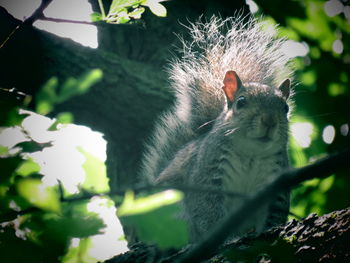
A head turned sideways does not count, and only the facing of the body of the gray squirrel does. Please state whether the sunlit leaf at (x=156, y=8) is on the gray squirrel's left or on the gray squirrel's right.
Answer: on the gray squirrel's right

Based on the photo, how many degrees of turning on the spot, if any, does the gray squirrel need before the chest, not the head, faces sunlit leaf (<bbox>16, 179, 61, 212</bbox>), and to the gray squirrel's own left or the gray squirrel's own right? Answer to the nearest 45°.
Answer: approximately 45° to the gray squirrel's own right

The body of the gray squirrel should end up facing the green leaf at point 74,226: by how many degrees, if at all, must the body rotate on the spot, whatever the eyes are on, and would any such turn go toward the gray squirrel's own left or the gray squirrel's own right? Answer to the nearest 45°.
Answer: approximately 45° to the gray squirrel's own right

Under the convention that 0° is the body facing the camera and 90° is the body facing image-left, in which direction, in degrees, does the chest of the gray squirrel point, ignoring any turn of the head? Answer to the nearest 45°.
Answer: approximately 315°

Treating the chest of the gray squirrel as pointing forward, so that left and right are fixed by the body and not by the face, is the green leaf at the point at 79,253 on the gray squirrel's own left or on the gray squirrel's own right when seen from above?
on the gray squirrel's own right
